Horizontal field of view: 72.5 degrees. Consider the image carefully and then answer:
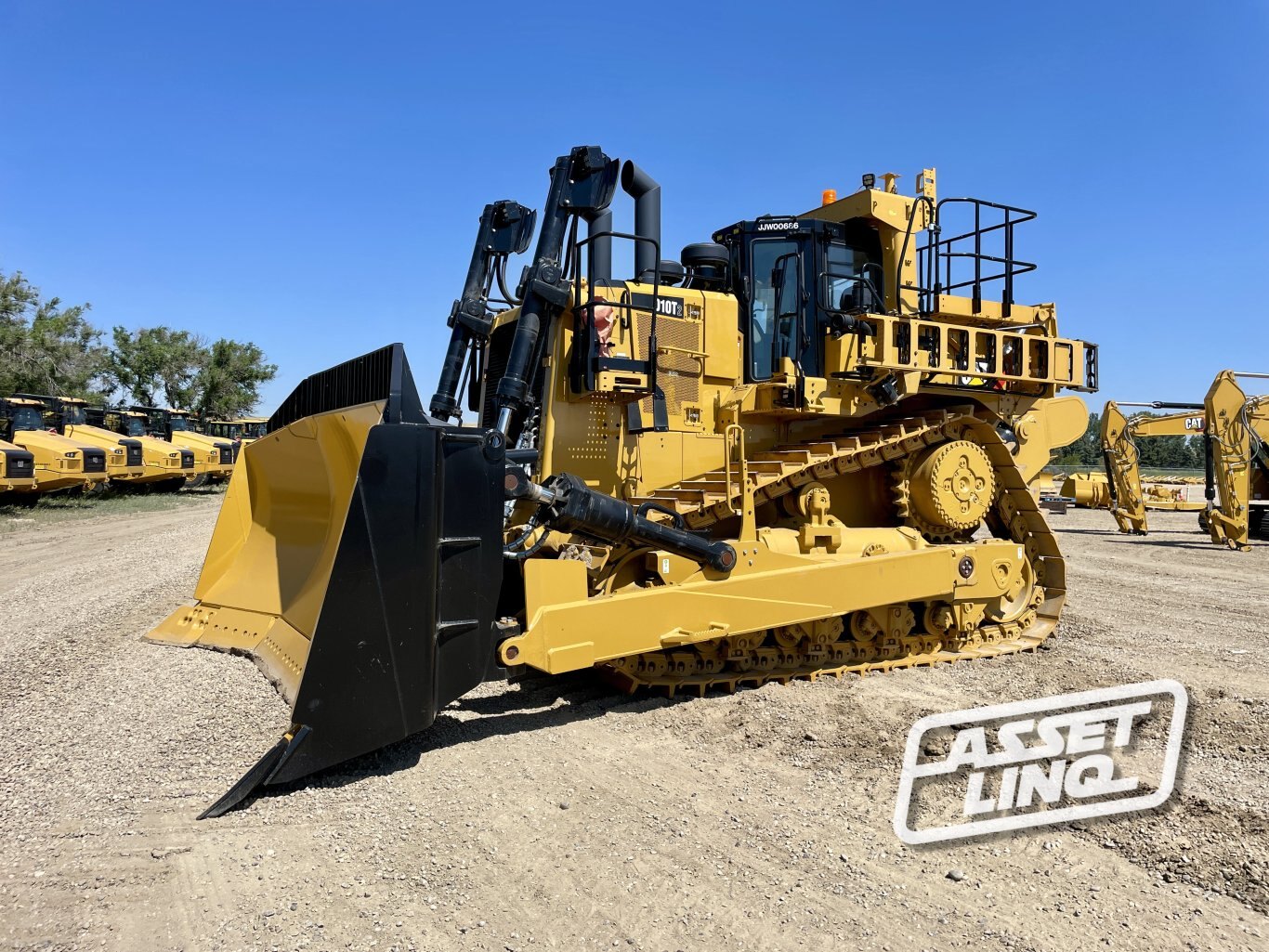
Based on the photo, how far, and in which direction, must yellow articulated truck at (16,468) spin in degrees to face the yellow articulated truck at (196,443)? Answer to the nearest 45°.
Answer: approximately 90° to its left

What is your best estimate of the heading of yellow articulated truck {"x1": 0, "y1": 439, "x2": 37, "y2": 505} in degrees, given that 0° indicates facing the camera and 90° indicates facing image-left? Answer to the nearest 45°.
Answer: approximately 315°

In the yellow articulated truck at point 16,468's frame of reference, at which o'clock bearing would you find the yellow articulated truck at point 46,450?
the yellow articulated truck at point 46,450 is roughly at 8 o'clock from the yellow articulated truck at point 16,468.

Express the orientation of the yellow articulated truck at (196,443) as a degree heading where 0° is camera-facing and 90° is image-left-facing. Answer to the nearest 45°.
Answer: approximately 315°

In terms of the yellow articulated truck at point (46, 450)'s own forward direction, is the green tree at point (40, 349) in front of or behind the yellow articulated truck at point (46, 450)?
behind

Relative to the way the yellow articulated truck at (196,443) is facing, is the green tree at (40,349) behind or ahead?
behind

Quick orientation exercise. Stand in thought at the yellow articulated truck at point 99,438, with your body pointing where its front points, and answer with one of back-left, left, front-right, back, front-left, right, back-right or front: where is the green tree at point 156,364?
back-left

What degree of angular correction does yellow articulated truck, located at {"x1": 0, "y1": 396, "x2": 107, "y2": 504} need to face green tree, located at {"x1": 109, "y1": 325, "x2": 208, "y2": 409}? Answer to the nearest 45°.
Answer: approximately 135° to its left

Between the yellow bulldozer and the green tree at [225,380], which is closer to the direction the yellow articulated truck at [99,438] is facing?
the yellow bulldozer

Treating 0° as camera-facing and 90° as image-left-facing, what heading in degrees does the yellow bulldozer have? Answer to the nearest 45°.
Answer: approximately 45°

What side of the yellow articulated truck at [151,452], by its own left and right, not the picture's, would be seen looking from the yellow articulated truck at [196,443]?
left
